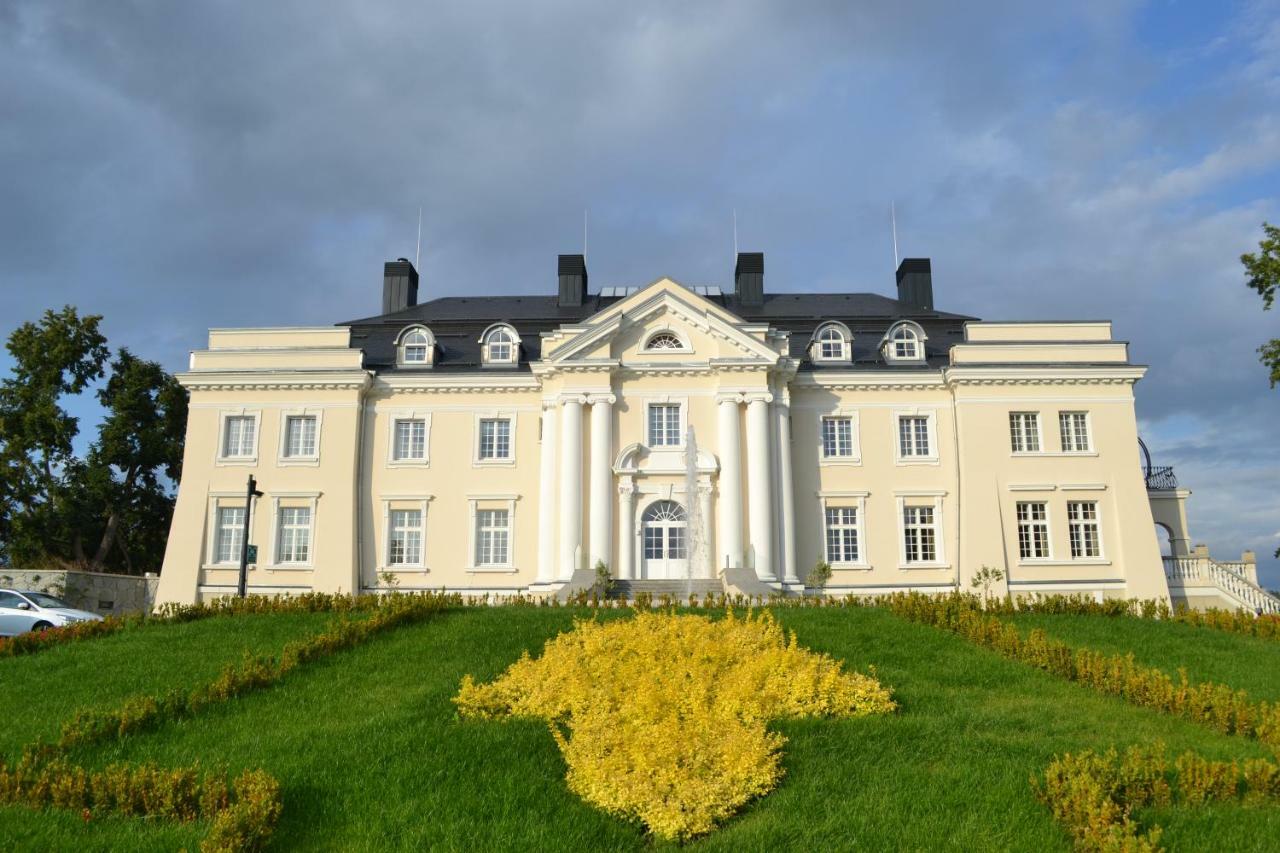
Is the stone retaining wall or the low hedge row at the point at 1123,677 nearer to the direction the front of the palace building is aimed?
the low hedge row

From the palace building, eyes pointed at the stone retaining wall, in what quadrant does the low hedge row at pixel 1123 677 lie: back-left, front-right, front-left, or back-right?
back-left

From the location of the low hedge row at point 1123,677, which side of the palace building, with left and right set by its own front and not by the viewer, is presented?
front

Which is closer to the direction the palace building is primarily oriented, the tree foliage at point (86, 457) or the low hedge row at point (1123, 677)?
the low hedge row

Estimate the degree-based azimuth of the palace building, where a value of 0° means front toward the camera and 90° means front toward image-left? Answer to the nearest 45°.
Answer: approximately 0°

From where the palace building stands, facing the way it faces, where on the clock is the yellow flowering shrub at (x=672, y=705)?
The yellow flowering shrub is roughly at 12 o'clock from the palace building.

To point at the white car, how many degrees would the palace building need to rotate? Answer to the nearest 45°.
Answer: approximately 45° to its right

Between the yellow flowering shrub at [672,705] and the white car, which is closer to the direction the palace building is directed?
the yellow flowering shrub

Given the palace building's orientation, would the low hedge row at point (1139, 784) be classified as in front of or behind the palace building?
in front

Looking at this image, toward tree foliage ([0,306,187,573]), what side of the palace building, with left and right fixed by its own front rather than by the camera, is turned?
right

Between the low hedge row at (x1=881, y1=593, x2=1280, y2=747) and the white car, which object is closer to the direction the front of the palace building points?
the low hedge row

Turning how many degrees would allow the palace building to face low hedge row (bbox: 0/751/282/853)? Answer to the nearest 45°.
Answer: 0° — it already faces it

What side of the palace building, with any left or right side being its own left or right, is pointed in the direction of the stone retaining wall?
right
